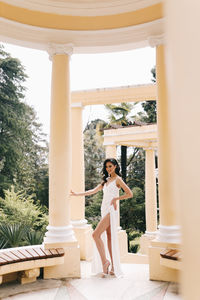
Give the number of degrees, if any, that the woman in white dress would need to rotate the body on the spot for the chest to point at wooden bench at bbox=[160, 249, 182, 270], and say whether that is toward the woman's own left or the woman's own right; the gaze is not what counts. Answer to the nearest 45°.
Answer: approximately 90° to the woman's own left

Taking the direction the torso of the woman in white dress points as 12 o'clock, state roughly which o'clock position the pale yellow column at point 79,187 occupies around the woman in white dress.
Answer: The pale yellow column is roughly at 4 o'clock from the woman in white dress.

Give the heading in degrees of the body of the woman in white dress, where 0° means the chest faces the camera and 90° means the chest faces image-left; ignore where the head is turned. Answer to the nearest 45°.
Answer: approximately 45°

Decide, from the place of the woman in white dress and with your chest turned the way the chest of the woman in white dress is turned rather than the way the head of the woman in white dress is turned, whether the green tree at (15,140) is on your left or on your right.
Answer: on your right

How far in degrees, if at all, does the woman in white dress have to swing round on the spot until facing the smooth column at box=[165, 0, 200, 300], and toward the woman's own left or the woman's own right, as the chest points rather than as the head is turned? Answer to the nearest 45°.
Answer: approximately 45° to the woman's own left
